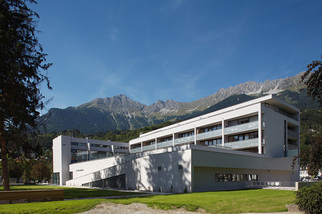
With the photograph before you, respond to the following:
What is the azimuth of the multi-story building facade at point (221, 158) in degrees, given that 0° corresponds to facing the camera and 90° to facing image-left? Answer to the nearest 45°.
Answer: approximately 45°

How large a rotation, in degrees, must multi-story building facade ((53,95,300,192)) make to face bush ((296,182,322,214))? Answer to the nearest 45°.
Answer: approximately 45° to its left
